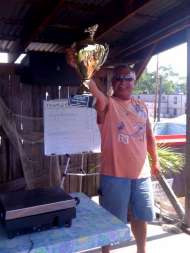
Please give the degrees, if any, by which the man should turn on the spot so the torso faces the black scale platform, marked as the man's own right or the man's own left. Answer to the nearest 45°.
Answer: approximately 45° to the man's own right

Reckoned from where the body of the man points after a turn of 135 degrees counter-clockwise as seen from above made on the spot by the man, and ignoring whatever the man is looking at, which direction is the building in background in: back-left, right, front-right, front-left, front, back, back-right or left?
front-left

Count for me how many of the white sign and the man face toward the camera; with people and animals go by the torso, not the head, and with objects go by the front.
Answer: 2

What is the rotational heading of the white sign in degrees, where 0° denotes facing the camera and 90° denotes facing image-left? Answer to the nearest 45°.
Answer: approximately 0°
